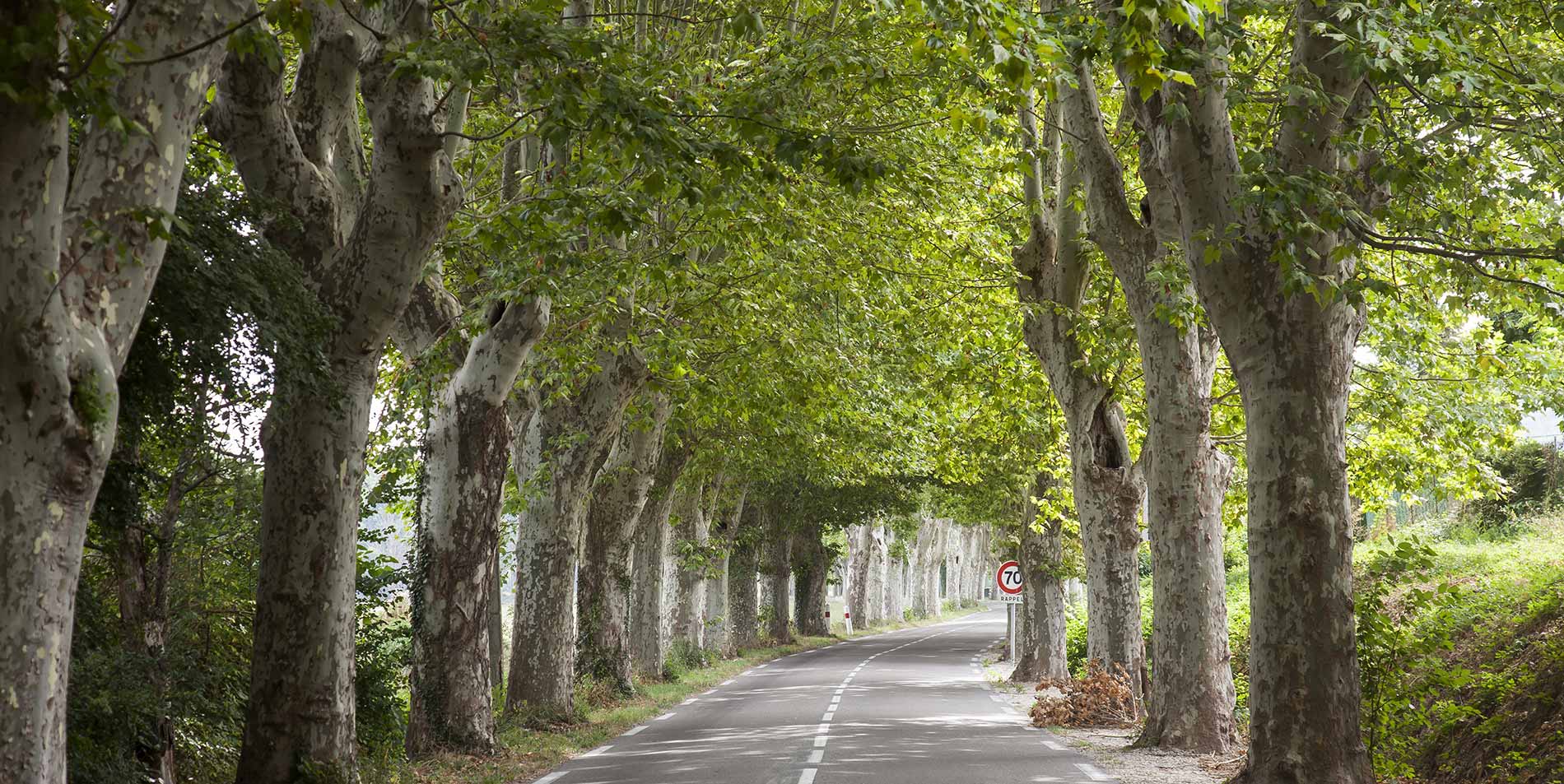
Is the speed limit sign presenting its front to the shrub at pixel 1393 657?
yes

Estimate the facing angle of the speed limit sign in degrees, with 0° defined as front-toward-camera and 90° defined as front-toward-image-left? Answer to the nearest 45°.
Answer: approximately 0°

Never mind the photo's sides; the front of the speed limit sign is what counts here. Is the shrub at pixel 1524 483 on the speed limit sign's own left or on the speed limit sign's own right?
on the speed limit sign's own left
